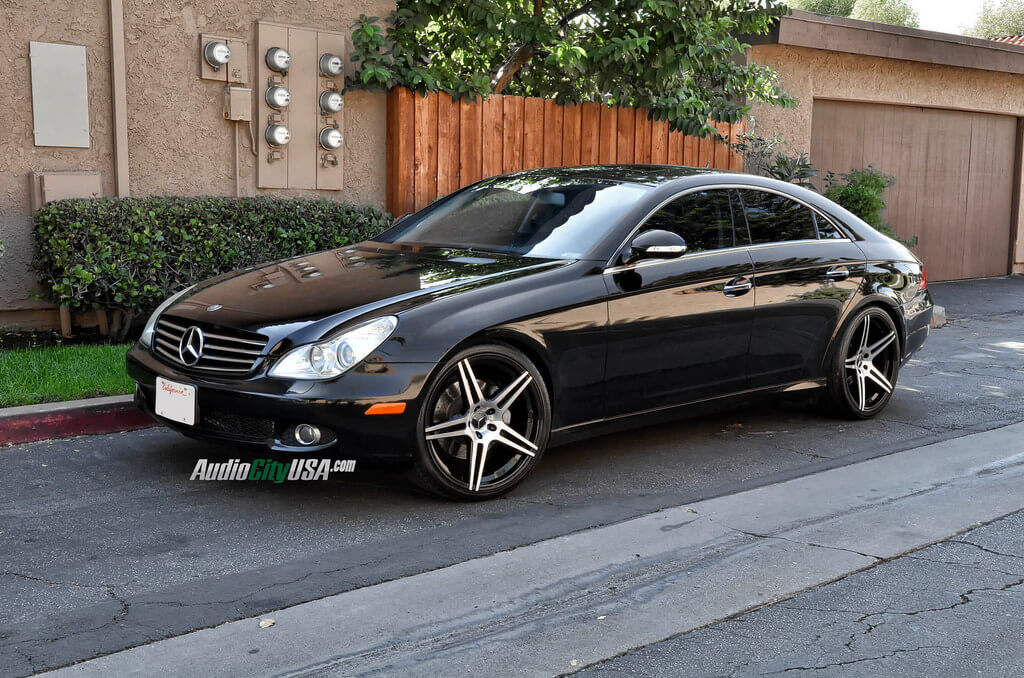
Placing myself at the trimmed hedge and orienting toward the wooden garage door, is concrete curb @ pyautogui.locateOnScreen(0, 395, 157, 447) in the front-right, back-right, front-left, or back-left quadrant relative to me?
back-right

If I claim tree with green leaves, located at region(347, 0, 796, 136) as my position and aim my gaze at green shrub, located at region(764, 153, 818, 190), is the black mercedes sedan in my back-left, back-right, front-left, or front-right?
back-right

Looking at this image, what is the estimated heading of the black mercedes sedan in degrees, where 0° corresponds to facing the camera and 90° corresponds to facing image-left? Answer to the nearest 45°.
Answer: approximately 45°

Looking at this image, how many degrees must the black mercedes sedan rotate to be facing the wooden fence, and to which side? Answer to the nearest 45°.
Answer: approximately 135° to its right

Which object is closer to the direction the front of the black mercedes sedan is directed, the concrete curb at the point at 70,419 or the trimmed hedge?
the concrete curb

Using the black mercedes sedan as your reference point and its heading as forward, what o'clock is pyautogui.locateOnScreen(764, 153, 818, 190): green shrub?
The green shrub is roughly at 5 o'clock from the black mercedes sedan.

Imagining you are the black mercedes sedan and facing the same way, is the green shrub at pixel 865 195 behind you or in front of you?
behind

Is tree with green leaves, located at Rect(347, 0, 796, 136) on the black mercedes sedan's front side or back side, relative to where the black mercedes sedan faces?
on the back side
